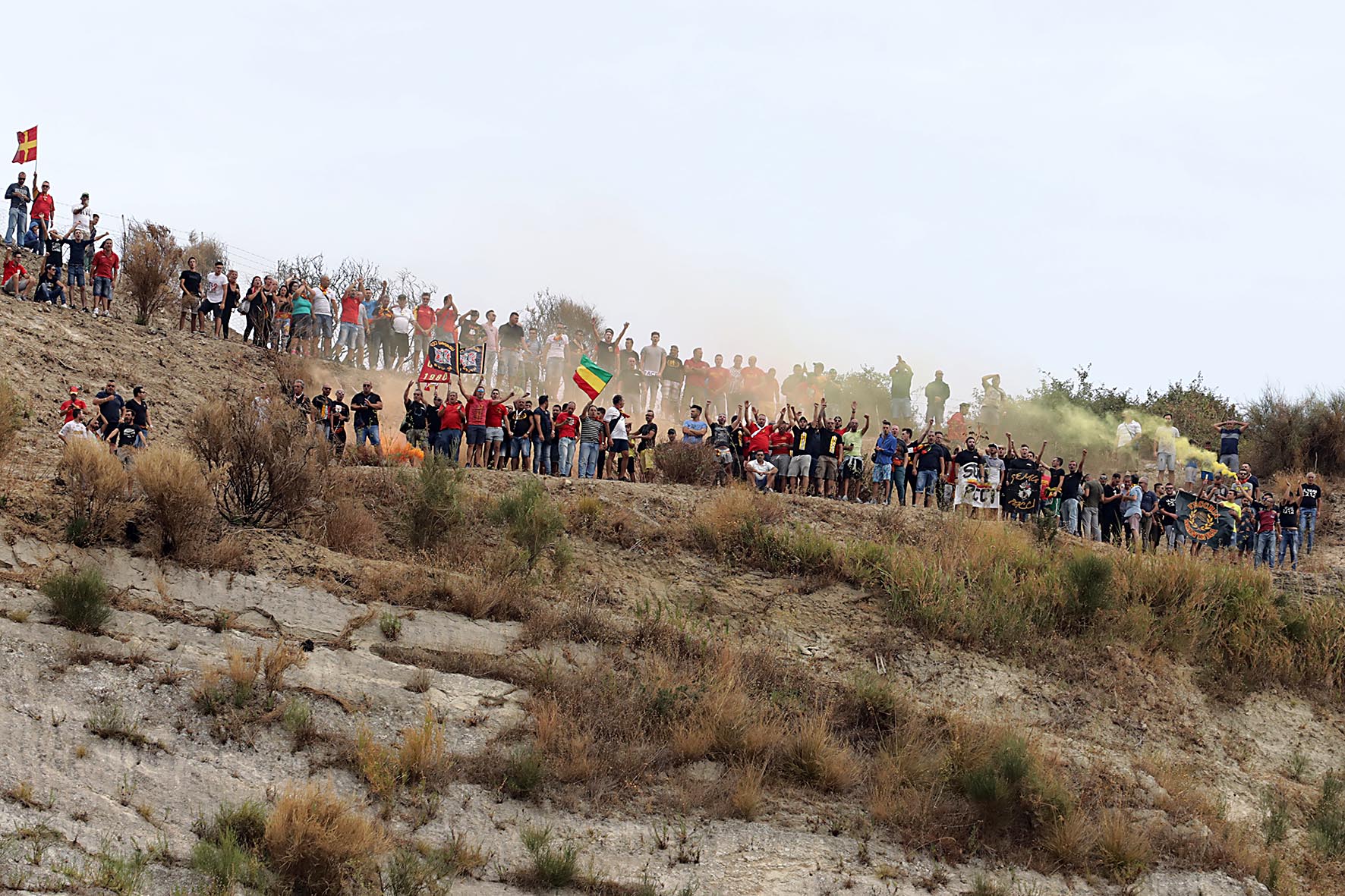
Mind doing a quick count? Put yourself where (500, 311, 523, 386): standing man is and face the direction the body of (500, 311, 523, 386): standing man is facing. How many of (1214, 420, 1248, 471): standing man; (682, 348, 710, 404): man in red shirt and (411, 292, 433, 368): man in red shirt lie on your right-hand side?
1

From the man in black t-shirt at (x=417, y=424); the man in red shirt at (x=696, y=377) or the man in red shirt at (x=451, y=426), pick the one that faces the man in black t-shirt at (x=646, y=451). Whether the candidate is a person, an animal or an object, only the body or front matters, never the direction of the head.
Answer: the man in red shirt at (x=696, y=377)

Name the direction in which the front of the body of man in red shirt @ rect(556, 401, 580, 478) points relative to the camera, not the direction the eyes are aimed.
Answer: toward the camera

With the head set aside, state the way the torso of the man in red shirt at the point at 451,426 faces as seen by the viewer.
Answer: toward the camera

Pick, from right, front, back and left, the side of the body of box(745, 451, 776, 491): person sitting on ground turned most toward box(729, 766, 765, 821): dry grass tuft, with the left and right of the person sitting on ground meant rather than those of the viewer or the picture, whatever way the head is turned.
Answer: front

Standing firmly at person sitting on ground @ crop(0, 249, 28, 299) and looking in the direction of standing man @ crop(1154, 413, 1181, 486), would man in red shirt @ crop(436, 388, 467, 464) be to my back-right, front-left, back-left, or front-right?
front-right

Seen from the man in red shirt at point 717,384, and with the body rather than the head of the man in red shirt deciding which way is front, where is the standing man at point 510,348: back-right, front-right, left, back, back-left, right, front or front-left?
right

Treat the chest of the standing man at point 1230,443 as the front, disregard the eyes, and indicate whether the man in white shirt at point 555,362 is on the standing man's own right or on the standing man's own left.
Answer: on the standing man's own right

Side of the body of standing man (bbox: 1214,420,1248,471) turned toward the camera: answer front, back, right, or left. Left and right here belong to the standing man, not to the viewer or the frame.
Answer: front

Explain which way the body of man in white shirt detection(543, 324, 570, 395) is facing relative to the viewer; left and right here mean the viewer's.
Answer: facing the viewer

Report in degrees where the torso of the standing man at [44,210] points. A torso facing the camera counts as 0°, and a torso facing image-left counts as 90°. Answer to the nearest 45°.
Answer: approximately 0°

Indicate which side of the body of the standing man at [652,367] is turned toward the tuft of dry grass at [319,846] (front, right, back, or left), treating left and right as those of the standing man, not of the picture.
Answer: front

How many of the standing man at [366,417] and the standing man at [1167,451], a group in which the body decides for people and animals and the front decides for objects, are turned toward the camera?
2

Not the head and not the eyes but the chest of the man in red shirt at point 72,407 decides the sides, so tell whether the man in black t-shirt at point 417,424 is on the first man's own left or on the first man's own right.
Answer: on the first man's own left

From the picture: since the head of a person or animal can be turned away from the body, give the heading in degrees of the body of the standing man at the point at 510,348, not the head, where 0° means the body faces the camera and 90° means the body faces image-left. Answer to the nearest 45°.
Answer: approximately 0°
